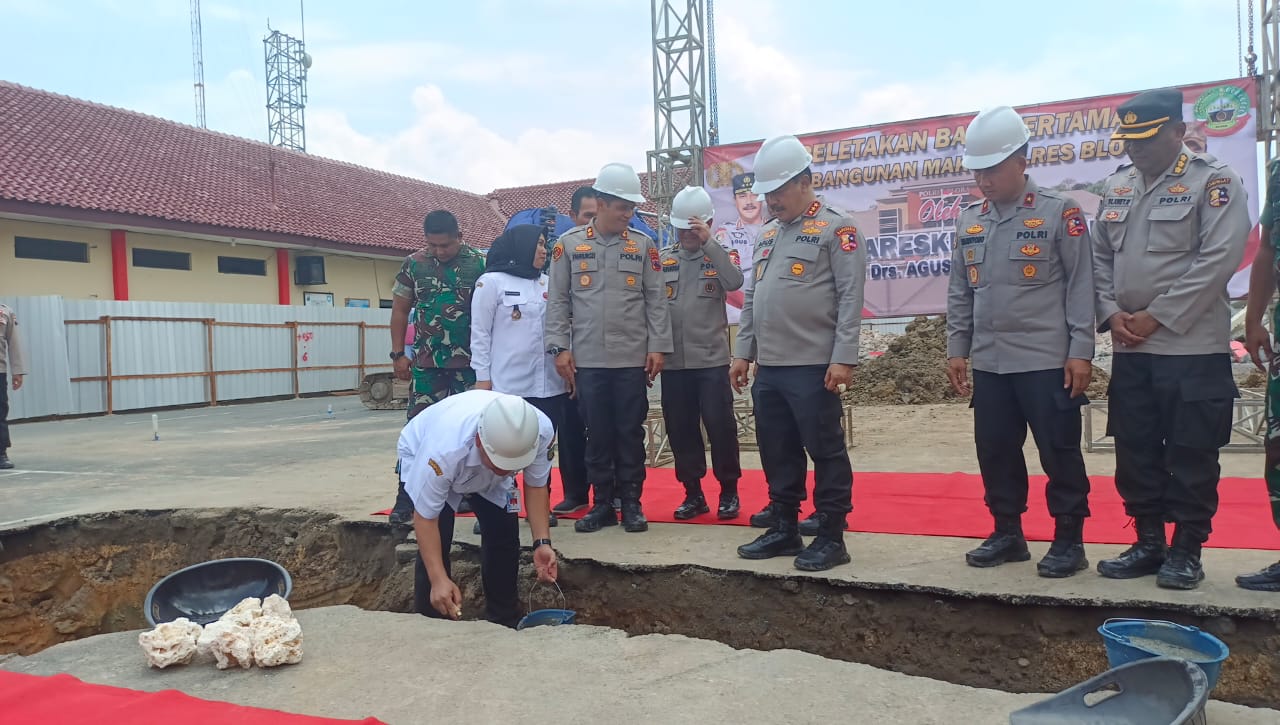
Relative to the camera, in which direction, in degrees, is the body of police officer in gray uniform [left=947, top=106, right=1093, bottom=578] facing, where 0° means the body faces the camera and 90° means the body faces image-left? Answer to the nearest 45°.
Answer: approximately 45°

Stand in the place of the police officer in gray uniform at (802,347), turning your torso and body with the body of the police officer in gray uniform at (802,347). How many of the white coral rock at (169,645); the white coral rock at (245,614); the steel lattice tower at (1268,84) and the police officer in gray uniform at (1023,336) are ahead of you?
2

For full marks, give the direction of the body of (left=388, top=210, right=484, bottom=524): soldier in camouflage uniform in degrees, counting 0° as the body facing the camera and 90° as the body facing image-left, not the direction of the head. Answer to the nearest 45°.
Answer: approximately 0°

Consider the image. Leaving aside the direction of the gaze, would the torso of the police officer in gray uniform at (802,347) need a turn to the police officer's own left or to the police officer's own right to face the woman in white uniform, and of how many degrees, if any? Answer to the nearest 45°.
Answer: approximately 45° to the police officer's own right

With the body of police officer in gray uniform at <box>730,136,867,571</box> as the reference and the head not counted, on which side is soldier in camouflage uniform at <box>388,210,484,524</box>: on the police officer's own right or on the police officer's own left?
on the police officer's own right

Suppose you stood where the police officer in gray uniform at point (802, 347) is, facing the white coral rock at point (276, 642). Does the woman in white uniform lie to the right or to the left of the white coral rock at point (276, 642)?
right

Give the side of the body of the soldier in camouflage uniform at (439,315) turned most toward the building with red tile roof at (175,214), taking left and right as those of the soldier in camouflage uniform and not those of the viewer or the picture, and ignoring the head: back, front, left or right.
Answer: back

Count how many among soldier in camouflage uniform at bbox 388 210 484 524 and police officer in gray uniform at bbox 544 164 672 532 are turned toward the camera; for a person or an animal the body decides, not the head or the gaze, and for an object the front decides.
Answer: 2

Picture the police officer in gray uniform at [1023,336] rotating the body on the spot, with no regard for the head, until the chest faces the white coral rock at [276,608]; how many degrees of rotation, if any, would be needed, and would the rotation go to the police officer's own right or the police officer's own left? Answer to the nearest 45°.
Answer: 0° — they already face it

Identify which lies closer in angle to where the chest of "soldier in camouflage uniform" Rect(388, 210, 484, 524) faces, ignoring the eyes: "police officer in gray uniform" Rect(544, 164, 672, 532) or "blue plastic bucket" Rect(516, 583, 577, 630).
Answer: the blue plastic bucket
